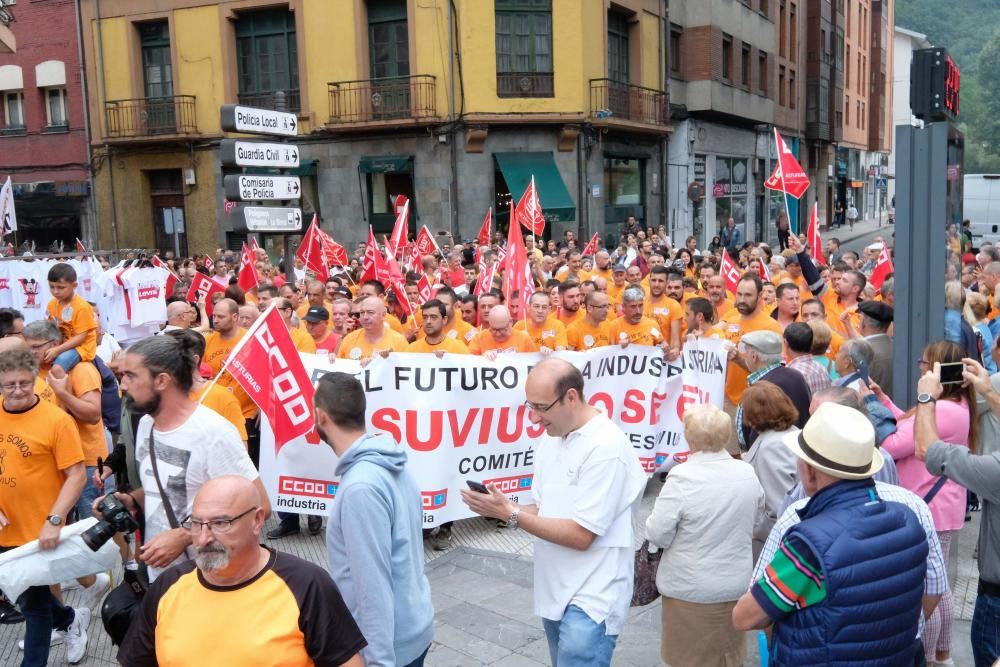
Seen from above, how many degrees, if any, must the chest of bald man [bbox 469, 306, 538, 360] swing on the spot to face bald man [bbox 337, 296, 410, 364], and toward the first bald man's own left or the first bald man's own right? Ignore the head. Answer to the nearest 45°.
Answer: approximately 45° to the first bald man's own right

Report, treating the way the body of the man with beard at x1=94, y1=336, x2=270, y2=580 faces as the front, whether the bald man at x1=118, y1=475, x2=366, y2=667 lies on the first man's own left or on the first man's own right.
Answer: on the first man's own left

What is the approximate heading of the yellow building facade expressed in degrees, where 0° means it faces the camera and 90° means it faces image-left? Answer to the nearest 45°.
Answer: approximately 0°

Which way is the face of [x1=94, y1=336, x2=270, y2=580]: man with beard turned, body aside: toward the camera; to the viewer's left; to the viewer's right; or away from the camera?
to the viewer's left

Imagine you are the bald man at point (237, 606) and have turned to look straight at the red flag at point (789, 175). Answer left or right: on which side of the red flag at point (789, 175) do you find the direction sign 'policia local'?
left

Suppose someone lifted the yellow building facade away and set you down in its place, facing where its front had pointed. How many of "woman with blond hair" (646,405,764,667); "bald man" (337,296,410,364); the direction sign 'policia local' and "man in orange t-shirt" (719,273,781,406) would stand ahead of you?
4

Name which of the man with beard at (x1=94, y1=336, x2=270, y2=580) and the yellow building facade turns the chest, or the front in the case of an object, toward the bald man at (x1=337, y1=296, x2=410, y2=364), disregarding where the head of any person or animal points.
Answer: the yellow building facade

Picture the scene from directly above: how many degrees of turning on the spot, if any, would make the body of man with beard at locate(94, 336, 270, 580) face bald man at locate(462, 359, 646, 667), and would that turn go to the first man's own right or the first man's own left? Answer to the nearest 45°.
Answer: approximately 90° to the first man's own left

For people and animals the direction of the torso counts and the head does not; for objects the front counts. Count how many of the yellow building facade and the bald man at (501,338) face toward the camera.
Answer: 2

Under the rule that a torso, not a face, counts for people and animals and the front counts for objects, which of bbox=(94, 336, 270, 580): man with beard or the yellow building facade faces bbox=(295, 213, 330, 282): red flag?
the yellow building facade

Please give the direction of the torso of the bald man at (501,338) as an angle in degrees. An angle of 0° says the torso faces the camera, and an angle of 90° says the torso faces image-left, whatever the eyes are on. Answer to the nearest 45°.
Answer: approximately 0°

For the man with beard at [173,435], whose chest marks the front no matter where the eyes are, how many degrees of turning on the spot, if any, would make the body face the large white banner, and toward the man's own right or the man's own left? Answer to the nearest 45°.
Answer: approximately 180°

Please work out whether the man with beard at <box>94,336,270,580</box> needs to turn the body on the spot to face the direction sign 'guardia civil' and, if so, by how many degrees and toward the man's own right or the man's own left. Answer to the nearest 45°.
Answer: approximately 135° to the man's own right

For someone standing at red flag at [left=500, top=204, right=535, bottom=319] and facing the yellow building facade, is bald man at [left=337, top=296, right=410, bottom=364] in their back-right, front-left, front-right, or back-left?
back-left
